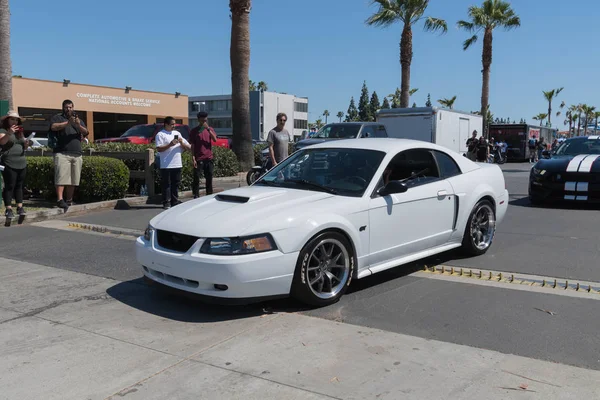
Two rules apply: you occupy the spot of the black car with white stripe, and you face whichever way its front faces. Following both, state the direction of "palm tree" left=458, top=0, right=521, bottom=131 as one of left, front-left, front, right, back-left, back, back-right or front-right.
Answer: back-right

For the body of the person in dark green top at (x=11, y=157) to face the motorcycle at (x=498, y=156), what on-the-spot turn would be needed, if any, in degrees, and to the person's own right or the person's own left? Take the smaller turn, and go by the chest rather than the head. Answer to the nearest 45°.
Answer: approximately 90° to the person's own left

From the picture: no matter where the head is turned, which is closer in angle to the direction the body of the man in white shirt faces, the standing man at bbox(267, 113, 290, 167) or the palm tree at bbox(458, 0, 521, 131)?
the standing man

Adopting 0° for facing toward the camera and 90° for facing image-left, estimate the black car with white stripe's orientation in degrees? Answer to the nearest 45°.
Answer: approximately 45°

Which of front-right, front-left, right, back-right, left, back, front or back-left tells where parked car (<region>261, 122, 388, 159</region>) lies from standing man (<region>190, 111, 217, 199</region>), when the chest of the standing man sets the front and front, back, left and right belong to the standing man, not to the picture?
back-left

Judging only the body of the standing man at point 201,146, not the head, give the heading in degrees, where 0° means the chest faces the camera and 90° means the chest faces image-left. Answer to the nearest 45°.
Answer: approximately 0°

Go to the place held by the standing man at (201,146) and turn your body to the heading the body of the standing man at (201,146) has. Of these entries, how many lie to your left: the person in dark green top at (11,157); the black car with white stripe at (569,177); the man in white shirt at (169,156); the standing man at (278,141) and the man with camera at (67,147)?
2

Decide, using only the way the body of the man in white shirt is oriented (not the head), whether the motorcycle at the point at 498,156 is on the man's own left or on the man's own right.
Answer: on the man's own left

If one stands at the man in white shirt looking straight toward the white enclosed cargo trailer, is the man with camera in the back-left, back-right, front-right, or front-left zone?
back-left

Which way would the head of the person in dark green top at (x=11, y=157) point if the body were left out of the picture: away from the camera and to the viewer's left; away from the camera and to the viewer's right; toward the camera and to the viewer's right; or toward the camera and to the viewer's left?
toward the camera and to the viewer's right

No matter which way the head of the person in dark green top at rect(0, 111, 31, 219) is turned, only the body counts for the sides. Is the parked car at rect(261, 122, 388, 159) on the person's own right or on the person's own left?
on the person's own left

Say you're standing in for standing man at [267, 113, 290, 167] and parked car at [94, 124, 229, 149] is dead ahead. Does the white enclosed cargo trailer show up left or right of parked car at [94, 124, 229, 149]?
right

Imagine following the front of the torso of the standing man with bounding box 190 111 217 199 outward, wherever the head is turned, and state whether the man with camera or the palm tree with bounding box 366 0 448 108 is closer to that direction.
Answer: the man with camera

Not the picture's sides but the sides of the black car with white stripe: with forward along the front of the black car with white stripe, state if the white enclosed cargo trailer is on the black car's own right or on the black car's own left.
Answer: on the black car's own right

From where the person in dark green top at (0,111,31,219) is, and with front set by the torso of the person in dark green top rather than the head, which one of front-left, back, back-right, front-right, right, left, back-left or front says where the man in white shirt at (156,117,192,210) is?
front-left

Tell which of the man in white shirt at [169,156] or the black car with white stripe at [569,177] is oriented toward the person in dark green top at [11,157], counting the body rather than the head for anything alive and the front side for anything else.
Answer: the black car with white stripe

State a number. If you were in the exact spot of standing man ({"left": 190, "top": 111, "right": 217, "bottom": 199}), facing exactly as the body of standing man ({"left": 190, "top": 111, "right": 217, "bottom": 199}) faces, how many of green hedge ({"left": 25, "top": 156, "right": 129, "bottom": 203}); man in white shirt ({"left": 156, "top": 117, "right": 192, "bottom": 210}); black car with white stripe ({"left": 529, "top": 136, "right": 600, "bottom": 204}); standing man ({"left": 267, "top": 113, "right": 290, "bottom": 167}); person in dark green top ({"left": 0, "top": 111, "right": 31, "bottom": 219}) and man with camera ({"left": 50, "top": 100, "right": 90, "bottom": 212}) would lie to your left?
2

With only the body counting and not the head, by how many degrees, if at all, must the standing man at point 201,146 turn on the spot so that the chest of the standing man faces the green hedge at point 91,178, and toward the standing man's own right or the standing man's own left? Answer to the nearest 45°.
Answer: approximately 90° to the standing man's own right
